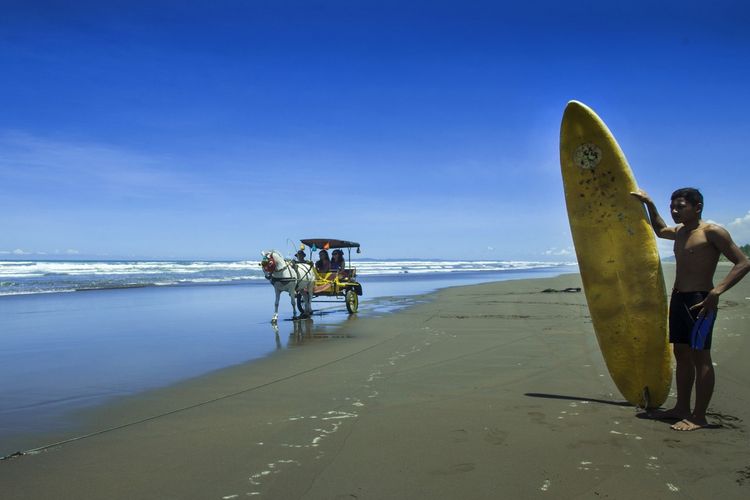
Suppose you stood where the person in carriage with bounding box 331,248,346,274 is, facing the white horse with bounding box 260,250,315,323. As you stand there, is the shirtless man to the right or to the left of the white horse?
left

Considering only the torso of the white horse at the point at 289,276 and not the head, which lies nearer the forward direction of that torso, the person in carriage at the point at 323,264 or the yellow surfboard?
the yellow surfboard

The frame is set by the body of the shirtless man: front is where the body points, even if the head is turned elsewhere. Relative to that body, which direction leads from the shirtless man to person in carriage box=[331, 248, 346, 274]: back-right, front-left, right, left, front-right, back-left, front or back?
right

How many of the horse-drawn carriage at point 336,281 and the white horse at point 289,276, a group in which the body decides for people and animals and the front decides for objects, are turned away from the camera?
0

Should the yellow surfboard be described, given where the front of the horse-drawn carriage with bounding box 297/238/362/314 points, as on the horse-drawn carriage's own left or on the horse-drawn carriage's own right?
on the horse-drawn carriage's own left

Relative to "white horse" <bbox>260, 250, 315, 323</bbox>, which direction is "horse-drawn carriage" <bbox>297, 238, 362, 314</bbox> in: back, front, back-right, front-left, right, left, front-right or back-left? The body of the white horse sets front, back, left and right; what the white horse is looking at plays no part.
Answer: back

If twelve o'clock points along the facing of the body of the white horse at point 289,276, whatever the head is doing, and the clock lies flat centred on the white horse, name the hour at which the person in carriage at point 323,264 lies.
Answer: The person in carriage is roughly at 5 o'clock from the white horse.

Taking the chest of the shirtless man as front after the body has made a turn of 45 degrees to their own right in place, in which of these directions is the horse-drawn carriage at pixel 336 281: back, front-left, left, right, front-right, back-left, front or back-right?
front-right

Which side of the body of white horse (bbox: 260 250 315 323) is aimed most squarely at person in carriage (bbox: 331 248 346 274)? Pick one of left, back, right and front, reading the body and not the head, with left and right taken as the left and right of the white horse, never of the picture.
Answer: back

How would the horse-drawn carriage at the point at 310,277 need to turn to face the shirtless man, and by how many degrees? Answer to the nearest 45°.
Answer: approximately 45° to its left

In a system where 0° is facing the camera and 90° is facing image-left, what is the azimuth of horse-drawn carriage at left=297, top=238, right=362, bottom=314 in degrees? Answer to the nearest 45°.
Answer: approximately 45°
